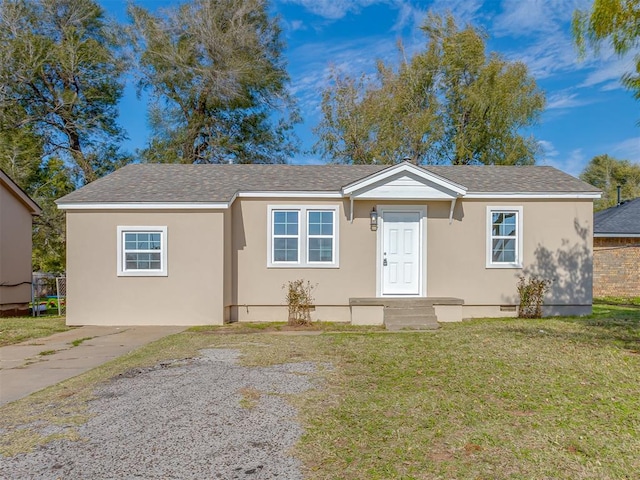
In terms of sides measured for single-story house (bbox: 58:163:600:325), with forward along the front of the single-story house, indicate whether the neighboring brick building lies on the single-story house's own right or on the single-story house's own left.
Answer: on the single-story house's own left

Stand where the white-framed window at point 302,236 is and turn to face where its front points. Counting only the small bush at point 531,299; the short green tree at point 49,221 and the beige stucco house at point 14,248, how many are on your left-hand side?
1

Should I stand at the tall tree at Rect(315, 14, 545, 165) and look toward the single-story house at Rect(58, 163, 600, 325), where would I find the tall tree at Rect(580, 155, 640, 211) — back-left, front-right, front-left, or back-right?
back-left

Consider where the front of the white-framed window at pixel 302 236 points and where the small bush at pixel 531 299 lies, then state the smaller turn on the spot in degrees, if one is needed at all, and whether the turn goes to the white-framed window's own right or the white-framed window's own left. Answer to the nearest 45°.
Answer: approximately 90° to the white-framed window's own left

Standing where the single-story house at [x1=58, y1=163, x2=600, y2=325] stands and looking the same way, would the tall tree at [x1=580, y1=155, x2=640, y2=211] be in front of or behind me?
behind

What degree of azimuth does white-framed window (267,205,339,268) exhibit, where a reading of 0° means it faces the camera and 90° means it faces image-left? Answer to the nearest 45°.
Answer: approximately 0°

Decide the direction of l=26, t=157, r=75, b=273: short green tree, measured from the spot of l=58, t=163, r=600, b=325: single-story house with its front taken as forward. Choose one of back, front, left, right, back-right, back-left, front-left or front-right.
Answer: back-right

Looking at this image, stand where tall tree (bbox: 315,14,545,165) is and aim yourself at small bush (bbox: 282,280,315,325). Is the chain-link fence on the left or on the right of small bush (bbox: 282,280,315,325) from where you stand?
right

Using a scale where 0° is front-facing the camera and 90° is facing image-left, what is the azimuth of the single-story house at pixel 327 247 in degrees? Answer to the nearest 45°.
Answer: approximately 0°
